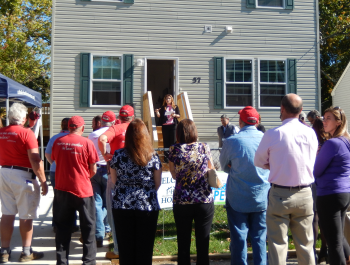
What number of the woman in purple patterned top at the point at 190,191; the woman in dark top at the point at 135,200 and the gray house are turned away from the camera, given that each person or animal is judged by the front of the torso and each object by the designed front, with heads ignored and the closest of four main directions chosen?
2

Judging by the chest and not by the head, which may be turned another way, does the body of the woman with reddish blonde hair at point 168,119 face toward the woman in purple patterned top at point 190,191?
yes

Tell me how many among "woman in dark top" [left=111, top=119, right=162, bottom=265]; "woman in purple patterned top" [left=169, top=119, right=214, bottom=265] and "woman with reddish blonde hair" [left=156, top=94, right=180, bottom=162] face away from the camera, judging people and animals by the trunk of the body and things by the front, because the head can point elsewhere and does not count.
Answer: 2

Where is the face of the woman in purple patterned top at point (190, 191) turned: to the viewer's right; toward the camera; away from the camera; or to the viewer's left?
away from the camera

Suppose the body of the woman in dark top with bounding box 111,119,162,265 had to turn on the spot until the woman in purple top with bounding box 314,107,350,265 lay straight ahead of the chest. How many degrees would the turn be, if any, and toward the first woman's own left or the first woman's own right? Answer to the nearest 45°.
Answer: approximately 90° to the first woman's own right

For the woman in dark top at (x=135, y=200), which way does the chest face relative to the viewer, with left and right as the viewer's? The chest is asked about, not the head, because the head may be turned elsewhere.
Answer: facing away from the viewer

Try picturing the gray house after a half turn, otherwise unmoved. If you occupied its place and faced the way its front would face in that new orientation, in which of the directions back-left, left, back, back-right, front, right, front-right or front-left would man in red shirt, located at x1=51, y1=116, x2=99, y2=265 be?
back

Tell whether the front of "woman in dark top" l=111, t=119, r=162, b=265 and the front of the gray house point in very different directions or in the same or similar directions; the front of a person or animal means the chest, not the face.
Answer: very different directions

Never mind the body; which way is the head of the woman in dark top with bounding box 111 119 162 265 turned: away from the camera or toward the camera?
away from the camera

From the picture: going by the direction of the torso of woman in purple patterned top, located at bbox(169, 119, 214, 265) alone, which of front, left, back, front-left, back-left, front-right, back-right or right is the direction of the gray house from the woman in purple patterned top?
front

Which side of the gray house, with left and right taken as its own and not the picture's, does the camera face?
front

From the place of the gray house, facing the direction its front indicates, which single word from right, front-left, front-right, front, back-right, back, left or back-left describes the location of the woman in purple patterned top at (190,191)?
front

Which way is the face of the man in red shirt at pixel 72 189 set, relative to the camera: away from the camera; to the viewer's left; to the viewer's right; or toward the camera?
away from the camera

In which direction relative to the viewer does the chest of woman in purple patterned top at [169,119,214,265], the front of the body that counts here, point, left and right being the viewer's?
facing away from the viewer
